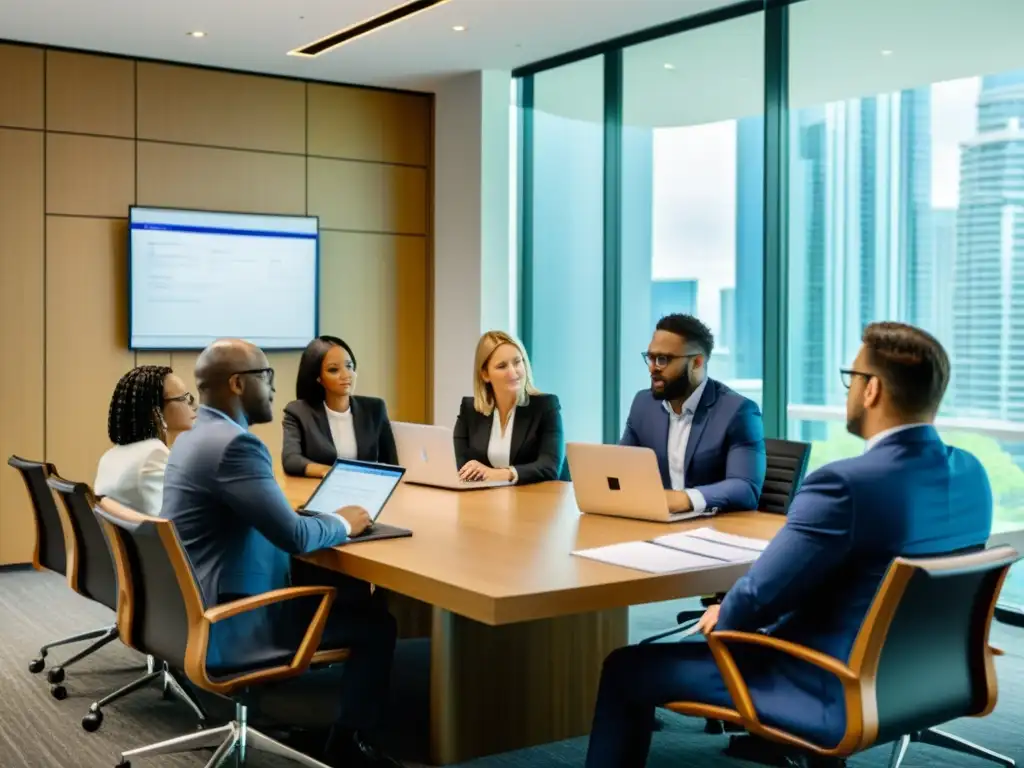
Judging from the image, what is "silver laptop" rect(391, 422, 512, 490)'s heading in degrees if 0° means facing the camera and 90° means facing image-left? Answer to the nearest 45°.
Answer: approximately 225°

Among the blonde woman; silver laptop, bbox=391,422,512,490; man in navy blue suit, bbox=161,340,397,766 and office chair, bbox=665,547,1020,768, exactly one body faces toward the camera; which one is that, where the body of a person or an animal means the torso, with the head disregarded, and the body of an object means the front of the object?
the blonde woman

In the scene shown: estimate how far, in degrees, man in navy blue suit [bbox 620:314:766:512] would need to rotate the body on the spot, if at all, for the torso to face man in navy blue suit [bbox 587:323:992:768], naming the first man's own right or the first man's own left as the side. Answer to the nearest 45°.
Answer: approximately 45° to the first man's own left

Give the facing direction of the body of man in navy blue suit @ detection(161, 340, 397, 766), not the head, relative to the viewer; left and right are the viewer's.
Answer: facing to the right of the viewer

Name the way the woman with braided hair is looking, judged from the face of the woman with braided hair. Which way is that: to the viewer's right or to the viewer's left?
to the viewer's right

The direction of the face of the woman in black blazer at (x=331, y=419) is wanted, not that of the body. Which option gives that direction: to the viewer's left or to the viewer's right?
to the viewer's right

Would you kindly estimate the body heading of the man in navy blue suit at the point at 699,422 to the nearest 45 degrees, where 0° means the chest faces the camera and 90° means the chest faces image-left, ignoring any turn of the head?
approximately 45°

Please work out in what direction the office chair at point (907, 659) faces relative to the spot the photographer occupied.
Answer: facing away from the viewer and to the left of the viewer

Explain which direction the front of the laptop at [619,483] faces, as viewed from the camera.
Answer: facing away from the viewer and to the right of the viewer
